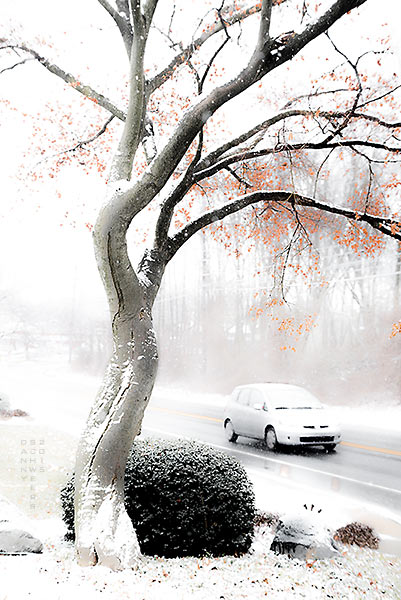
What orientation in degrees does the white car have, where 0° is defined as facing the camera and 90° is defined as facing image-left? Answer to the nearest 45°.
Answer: approximately 315°

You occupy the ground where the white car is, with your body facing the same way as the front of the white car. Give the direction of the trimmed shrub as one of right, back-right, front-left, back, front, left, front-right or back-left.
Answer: front-right

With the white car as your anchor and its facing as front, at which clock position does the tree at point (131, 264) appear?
The tree is roughly at 2 o'clock from the white car.
